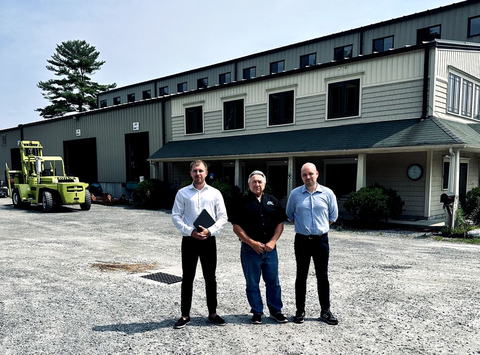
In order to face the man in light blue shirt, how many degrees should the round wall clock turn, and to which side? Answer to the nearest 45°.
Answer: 0° — it already faces them

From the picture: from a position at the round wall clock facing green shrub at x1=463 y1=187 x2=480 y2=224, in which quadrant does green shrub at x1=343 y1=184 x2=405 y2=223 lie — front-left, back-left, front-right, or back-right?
back-right

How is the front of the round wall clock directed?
toward the camera

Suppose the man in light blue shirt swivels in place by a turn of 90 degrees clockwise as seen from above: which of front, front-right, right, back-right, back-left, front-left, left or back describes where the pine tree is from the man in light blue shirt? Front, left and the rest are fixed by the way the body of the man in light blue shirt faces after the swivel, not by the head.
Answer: front-right

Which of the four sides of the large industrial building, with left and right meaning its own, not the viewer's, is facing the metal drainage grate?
front

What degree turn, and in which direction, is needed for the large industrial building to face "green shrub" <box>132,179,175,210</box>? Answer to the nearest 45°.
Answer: approximately 45° to its right

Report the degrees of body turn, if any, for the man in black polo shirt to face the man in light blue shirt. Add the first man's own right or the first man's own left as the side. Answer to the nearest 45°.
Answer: approximately 90° to the first man's own left

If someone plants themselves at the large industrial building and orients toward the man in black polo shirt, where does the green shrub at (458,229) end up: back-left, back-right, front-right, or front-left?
front-left

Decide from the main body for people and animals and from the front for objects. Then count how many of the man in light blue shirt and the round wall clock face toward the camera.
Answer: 2

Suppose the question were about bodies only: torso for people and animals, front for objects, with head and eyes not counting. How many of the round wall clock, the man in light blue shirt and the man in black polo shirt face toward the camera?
3

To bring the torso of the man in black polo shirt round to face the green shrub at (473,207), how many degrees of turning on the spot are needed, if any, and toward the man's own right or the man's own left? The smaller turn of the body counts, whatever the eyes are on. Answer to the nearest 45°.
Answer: approximately 135° to the man's own left

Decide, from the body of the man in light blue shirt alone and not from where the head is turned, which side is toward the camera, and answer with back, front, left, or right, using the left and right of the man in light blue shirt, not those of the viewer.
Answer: front

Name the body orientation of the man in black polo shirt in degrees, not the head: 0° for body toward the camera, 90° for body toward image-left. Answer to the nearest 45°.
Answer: approximately 0°
